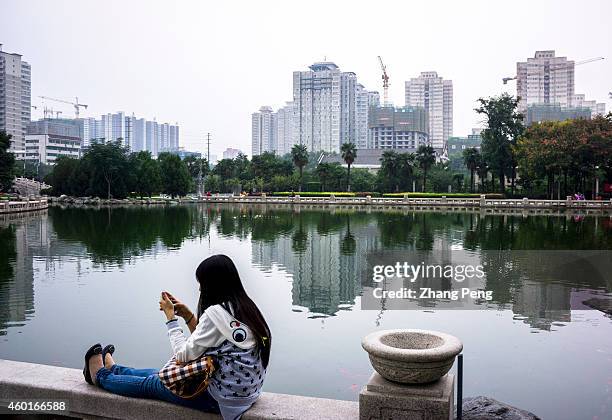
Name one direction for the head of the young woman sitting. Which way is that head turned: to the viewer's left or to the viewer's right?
to the viewer's left

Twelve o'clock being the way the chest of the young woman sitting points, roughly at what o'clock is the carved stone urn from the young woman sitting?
The carved stone urn is roughly at 5 o'clock from the young woman sitting.

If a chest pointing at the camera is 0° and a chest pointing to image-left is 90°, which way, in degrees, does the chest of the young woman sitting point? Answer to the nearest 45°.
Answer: approximately 135°

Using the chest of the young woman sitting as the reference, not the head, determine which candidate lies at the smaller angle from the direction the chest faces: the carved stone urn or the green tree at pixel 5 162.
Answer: the green tree

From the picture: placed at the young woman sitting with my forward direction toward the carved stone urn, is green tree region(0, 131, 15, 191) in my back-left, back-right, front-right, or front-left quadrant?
back-left

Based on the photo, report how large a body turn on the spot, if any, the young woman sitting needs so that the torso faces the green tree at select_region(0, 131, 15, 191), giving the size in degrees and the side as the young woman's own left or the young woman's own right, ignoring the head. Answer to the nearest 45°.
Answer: approximately 45° to the young woman's own right

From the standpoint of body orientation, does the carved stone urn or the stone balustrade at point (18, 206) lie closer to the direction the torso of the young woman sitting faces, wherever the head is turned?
the stone balustrade
